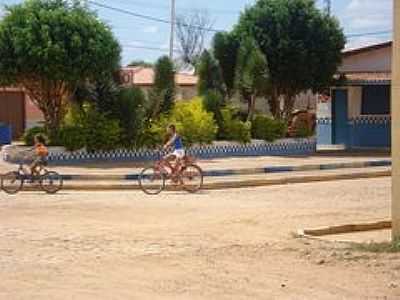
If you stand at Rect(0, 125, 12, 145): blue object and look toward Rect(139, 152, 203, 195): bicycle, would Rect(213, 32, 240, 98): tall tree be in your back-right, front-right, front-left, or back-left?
front-left

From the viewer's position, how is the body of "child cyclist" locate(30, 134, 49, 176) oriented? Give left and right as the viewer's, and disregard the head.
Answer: facing to the left of the viewer

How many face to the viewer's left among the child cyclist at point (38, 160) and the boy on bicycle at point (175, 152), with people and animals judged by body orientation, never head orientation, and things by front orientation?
2

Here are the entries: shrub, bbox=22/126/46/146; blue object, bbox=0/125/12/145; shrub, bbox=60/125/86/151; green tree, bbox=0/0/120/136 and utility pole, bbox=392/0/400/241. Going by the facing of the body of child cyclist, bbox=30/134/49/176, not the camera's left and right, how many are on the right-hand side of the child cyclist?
4

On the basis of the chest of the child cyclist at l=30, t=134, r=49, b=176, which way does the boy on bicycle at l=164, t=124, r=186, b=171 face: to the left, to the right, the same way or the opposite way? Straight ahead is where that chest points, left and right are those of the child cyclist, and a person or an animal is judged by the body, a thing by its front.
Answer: the same way

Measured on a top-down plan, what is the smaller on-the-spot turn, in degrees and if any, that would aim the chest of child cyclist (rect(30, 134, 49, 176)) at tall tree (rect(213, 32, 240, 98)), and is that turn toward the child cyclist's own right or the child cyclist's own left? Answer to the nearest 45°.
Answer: approximately 135° to the child cyclist's own right

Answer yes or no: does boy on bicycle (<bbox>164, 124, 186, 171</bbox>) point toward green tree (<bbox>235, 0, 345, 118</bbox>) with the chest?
no

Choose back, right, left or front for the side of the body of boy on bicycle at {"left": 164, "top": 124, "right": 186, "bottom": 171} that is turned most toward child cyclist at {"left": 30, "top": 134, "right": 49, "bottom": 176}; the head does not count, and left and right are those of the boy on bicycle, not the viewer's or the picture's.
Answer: front

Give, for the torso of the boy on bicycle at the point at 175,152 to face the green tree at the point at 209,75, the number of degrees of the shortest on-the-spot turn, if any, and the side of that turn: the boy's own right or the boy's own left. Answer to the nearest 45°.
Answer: approximately 90° to the boy's own right

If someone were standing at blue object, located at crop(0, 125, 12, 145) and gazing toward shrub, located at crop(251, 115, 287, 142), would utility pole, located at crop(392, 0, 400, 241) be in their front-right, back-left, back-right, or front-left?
front-right

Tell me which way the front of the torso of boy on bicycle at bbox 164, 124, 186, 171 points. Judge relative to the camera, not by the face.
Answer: to the viewer's left

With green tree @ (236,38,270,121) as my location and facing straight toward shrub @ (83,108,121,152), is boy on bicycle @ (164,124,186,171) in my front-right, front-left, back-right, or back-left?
front-left
